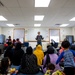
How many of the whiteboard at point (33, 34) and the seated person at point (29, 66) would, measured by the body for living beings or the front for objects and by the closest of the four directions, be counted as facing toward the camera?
1

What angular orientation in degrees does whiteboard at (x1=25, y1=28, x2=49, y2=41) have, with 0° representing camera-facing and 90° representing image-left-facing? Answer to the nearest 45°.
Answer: approximately 0°

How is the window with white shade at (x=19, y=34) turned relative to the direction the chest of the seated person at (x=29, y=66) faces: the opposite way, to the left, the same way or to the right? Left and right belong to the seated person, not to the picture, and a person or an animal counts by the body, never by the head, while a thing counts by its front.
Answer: the opposite way

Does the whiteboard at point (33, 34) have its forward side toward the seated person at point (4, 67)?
yes

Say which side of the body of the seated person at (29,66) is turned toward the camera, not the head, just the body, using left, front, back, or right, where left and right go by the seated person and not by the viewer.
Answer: back

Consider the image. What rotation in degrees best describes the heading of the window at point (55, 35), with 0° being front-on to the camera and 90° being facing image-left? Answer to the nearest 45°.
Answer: approximately 0°

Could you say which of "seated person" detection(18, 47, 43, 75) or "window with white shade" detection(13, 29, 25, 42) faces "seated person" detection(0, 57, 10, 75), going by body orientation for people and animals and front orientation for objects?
the window with white shade

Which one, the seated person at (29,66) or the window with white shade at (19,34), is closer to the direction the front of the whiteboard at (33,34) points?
the seated person

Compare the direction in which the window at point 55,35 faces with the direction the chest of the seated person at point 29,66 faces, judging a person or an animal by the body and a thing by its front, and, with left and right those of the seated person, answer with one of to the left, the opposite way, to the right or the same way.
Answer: the opposite way

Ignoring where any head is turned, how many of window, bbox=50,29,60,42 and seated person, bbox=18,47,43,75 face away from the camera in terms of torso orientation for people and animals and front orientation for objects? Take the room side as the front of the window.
1
